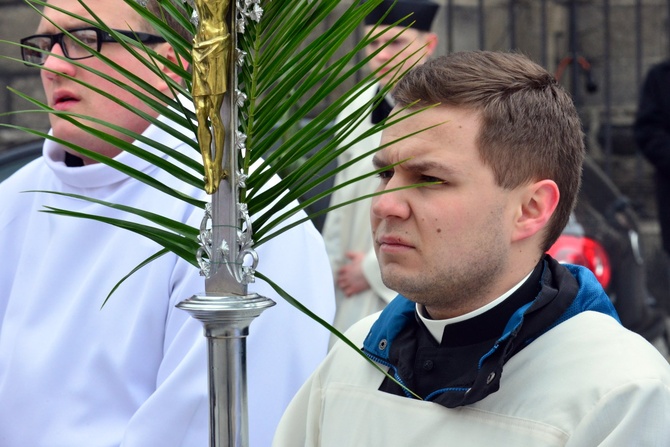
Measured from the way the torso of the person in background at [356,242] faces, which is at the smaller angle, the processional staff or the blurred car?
the processional staff

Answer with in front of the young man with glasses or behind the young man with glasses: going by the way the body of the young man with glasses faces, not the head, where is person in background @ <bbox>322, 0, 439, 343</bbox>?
behind

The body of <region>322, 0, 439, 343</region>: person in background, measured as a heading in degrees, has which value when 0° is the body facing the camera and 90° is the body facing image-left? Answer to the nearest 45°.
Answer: approximately 45°

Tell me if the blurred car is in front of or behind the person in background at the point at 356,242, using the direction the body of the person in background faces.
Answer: behind

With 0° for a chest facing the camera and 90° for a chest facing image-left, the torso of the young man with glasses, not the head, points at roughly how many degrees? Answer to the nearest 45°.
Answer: approximately 45°

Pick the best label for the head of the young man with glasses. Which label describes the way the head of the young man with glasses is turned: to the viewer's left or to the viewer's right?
to the viewer's left

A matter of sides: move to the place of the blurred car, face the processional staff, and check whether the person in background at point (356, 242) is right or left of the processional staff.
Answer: right
